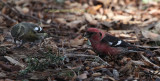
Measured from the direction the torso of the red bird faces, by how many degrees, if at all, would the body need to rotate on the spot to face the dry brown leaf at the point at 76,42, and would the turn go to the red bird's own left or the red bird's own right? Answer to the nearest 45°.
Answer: approximately 45° to the red bird's own right

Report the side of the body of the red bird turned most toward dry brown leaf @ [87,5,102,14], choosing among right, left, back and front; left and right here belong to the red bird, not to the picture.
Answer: right

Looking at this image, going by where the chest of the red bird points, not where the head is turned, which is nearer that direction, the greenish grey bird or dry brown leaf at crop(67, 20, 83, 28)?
the greenish grey bird

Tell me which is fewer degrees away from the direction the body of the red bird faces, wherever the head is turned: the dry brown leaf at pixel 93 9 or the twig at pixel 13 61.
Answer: the twig

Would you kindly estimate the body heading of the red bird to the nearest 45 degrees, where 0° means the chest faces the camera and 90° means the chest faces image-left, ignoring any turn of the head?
approximately 90°

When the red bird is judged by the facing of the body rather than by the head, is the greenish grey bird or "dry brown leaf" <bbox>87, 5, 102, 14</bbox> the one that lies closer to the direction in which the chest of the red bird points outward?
the greenish grey bird

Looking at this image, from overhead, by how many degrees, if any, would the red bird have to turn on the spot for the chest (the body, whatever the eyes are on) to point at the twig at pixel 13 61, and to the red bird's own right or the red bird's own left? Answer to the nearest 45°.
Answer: approximately 45° to the red bird's own left

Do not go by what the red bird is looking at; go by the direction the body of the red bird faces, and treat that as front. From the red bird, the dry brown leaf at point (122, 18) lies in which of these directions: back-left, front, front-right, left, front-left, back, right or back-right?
right

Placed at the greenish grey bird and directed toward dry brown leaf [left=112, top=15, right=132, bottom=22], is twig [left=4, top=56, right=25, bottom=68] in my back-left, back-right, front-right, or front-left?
back-right
